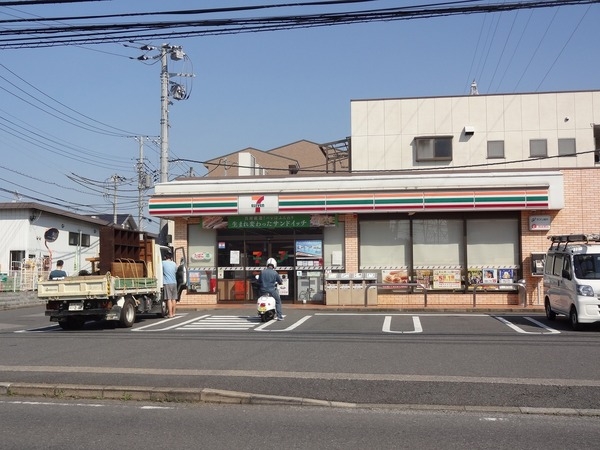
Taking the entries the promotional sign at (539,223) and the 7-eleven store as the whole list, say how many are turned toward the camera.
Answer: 2

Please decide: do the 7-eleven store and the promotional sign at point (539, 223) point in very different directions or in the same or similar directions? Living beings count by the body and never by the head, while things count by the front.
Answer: same or similar directions

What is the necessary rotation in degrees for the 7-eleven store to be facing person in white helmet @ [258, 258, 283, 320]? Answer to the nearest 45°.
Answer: approximately 45° to its right

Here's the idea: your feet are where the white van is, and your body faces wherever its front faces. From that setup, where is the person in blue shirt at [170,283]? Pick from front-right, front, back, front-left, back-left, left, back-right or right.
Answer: back-right

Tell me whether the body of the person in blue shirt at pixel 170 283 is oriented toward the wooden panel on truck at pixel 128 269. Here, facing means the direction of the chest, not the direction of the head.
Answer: no

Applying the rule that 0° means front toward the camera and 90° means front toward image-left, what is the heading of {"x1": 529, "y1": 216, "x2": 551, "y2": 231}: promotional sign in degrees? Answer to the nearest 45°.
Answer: approximately 0°

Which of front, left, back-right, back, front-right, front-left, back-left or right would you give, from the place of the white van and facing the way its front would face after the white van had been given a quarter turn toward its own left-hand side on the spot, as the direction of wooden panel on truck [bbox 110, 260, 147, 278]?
back-left

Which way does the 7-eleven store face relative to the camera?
toward the camera

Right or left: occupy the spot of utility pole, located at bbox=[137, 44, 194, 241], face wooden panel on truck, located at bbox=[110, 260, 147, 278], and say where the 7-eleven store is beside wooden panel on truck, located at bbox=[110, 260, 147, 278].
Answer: left

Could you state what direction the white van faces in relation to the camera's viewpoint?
facing the viewer and to the right of the viewer

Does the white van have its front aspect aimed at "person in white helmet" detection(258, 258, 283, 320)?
no

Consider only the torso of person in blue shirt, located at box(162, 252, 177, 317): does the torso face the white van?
no
